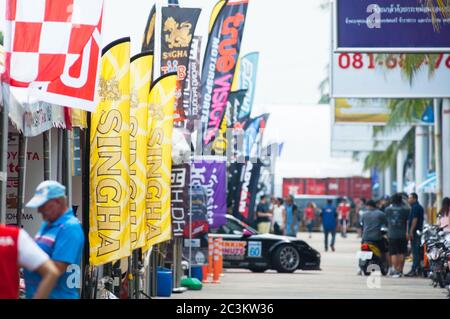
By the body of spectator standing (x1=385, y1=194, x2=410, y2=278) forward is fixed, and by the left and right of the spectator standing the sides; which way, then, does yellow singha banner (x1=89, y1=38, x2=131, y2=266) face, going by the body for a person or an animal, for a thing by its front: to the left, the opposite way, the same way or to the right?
the opposite way

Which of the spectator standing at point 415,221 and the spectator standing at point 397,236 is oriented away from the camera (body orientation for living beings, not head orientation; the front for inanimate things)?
the spectator standing at point 397,236

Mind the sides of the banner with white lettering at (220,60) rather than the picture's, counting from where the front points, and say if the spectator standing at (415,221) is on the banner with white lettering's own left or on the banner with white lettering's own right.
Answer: on the banner with white lettering's own left
